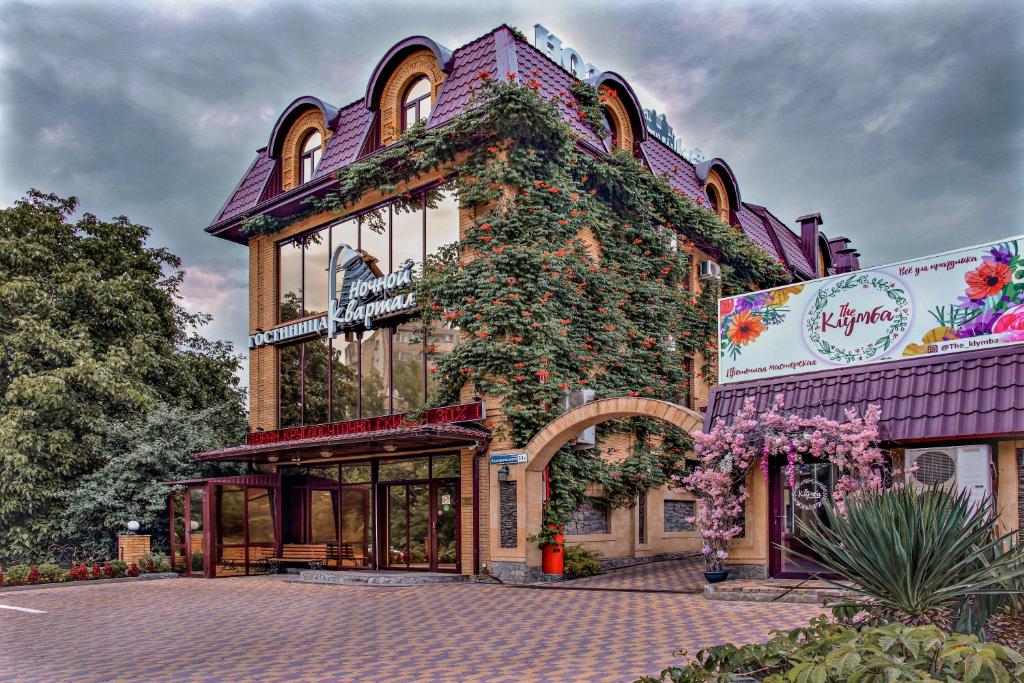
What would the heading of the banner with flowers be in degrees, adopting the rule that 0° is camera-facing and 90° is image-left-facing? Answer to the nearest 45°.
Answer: approximately 45°

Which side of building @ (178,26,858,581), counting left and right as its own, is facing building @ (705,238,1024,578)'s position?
left

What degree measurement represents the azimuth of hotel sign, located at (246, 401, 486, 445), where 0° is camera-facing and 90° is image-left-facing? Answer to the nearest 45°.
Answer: approximately 45°

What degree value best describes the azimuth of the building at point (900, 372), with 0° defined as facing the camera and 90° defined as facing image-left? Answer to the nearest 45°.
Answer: approximately 45°

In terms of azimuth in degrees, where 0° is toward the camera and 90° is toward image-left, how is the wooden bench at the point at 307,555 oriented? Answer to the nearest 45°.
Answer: approximately 45°
